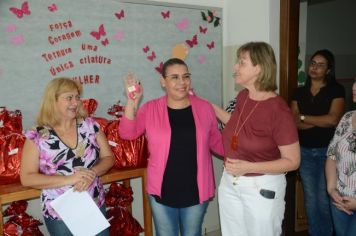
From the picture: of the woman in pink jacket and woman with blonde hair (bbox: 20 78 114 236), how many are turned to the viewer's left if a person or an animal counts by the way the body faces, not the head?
0

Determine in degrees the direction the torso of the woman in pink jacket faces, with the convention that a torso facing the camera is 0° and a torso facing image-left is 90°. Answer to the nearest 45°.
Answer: approximately 0°

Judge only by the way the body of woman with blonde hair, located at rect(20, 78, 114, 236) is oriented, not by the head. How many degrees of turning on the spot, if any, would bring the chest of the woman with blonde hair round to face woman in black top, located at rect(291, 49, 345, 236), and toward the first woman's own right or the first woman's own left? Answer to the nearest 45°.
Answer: approximately 45° to the first woman's own left

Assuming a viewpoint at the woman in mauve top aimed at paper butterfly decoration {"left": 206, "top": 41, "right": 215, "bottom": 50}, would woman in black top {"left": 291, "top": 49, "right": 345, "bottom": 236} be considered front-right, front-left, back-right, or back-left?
front-right

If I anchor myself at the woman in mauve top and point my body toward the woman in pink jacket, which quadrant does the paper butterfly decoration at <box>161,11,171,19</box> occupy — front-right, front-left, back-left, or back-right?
front-right

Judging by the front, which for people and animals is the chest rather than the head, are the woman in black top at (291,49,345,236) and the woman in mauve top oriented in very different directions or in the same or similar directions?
same or similar directions

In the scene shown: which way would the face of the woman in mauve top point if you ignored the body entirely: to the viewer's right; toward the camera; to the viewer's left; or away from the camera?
to the viewer's left

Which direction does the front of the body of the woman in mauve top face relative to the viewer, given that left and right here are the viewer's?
facing the viewer and to the left of the viewer

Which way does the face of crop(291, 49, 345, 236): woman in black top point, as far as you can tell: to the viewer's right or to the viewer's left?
to the viewer's left

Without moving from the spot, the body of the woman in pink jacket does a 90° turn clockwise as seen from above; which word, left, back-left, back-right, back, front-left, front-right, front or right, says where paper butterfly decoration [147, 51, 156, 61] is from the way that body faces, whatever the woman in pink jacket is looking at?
right

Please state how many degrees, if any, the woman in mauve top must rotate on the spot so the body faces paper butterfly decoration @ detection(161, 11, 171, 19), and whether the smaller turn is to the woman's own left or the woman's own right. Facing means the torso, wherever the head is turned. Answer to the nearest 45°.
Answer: approximately 90° to the woman's own right

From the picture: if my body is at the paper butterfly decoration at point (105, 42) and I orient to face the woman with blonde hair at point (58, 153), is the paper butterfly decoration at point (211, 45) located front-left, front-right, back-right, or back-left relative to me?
back-left

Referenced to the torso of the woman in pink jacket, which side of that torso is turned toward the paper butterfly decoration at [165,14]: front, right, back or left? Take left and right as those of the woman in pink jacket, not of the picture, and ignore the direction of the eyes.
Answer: back

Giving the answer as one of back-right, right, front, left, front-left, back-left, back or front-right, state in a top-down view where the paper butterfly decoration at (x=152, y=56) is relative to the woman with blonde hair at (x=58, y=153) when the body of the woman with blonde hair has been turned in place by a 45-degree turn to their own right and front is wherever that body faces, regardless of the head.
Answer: back-left

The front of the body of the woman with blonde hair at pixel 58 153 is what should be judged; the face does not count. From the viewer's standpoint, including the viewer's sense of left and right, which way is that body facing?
facing the viewer and to the right of the viewer
